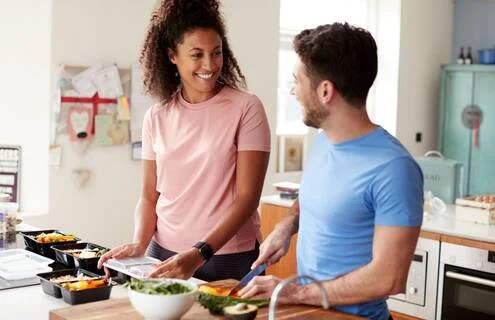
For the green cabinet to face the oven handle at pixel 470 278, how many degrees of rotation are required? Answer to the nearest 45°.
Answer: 0° — it already faces it

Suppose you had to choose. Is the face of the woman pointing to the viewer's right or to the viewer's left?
to the viewer's right

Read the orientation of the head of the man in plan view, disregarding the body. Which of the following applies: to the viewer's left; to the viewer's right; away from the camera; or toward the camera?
to the viewer's left

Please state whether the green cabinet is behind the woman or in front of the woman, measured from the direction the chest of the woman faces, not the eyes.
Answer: behind

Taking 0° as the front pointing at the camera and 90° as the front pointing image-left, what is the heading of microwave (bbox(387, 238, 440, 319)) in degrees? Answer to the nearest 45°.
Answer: approximately 45°
